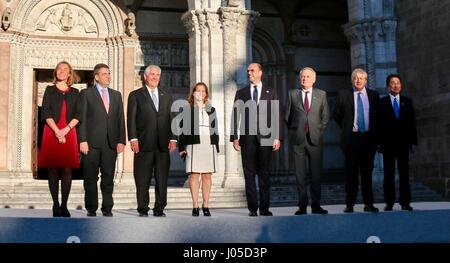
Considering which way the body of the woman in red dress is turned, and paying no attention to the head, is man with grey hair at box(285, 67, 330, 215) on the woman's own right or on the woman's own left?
on the woman's own left

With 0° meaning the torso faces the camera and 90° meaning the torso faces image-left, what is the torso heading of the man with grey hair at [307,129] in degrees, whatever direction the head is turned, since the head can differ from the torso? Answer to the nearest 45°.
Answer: approximately 0°

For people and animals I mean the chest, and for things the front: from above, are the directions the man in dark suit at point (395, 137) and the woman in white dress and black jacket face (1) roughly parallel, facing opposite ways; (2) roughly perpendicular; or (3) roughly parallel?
roughly parallel

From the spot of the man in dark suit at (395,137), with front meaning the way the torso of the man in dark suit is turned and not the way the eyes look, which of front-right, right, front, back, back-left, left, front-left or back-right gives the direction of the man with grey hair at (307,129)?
front-right

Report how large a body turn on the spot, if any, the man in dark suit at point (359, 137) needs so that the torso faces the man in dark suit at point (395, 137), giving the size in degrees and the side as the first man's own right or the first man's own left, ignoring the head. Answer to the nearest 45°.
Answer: approximately 135° to the first man's own left

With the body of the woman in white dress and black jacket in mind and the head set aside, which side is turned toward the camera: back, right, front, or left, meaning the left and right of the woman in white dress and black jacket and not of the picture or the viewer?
front

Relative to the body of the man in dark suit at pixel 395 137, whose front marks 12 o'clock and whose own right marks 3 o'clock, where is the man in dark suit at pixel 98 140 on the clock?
the man in dark suit at pixel 98 140 is roughly at 2 o'clock from the man in dark suit at pixel 395 137.

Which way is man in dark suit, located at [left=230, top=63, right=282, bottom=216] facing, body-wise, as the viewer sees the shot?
toward the camera

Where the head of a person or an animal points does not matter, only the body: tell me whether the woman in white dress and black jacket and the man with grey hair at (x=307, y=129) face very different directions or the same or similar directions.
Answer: same or similar directions

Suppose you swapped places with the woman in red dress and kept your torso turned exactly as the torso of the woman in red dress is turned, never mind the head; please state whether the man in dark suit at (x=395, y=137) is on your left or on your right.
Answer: on your left

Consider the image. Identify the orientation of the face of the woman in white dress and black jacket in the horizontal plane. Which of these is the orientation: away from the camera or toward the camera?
toward the camera

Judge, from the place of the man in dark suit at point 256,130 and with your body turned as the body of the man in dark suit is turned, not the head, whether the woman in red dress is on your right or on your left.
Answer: on your right

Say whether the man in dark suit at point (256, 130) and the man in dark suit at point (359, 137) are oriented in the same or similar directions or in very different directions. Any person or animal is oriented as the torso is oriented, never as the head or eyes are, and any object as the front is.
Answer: same or similar directions

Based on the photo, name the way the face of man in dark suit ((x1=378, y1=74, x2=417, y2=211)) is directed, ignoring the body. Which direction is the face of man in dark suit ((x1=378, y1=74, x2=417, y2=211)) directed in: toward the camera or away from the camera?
toward the camera

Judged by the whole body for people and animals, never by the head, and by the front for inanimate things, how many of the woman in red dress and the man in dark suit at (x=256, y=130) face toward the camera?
2

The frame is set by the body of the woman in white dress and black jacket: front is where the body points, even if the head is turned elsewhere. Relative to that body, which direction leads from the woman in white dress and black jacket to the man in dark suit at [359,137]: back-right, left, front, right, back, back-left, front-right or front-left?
left
